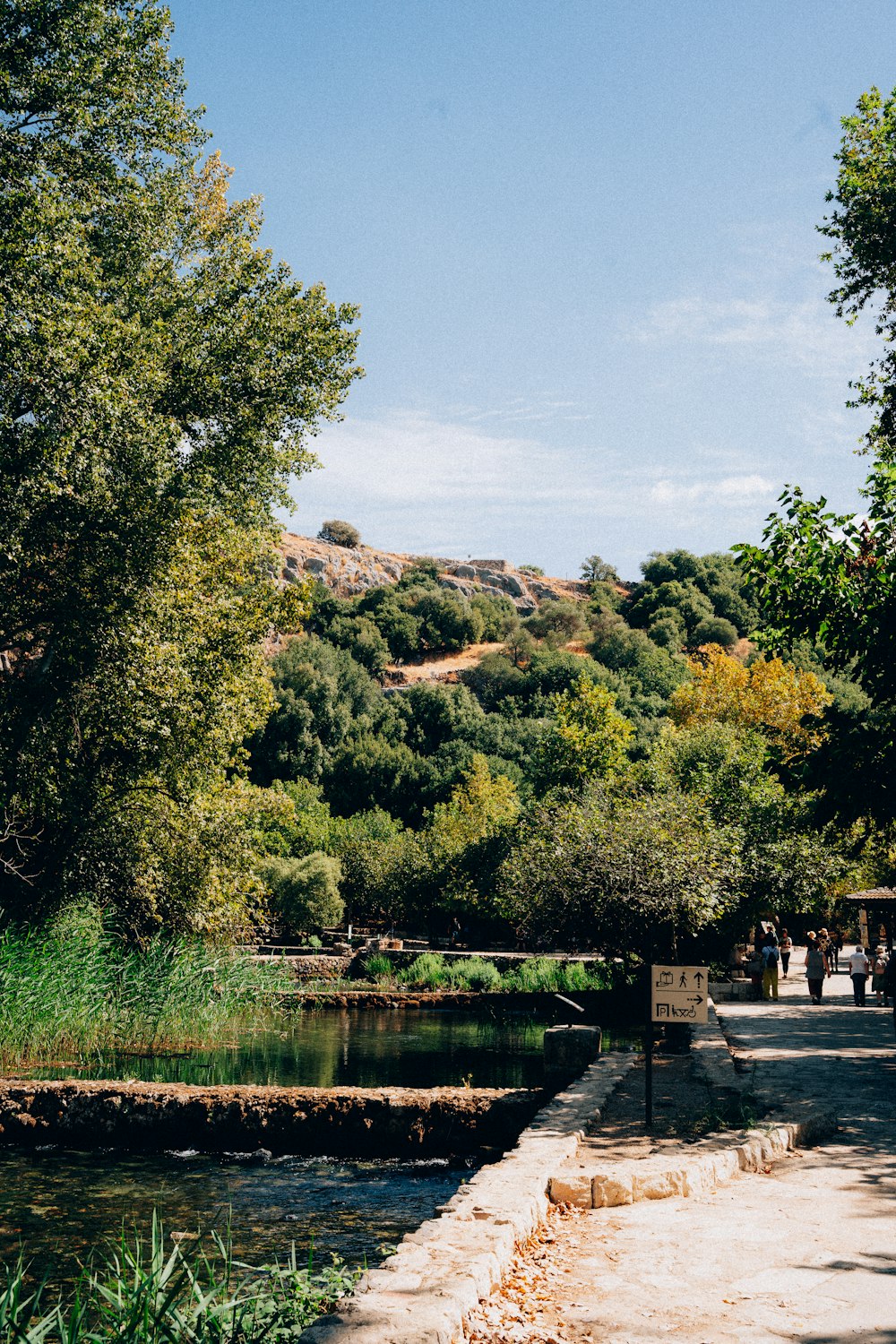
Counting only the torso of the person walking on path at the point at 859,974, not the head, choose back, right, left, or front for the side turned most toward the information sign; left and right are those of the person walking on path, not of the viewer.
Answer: back

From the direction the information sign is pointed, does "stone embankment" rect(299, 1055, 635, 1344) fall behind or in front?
in front

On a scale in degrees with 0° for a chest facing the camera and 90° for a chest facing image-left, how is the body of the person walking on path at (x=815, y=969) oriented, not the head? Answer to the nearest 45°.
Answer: approximately 180°

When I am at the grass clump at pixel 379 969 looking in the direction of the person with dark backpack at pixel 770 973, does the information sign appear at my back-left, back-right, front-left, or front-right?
front-right

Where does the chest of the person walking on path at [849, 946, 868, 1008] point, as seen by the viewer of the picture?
away from the camera

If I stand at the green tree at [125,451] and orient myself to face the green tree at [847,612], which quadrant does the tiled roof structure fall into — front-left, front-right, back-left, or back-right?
front-left

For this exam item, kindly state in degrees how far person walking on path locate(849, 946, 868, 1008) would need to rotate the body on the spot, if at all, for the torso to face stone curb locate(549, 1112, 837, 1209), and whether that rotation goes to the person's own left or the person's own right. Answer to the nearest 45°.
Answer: approximately 180°

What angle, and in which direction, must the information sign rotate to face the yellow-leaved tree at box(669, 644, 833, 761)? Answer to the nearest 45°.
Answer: approximately 180°

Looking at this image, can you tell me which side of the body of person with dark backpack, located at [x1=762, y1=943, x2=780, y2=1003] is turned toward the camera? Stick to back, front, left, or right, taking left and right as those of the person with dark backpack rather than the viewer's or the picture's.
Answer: back

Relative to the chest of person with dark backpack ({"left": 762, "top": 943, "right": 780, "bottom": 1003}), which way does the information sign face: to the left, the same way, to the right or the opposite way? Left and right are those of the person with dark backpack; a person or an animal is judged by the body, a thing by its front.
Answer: the opposite way

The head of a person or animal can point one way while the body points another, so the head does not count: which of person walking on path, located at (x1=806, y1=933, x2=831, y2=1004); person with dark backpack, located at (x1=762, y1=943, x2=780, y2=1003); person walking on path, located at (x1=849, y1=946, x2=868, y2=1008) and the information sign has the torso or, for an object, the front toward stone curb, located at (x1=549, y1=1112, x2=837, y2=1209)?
the information sign

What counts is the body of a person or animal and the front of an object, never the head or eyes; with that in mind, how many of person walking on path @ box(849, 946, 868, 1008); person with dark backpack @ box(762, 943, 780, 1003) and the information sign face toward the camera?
1

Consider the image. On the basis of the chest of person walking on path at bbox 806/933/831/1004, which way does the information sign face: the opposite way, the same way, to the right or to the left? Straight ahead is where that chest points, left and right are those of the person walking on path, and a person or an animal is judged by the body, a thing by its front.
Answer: the opposite way

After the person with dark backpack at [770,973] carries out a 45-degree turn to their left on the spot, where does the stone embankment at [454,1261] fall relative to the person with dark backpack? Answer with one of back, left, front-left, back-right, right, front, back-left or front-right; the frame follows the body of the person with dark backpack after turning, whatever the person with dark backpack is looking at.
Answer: back-left

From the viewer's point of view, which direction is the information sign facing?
toward the camera

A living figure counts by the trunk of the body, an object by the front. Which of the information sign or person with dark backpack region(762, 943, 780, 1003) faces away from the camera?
the person with dark backpack

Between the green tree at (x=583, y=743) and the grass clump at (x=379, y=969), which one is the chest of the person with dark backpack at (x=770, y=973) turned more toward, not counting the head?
the green tree

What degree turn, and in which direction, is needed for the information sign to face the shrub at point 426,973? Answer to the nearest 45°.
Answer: approximately 180°
